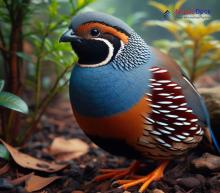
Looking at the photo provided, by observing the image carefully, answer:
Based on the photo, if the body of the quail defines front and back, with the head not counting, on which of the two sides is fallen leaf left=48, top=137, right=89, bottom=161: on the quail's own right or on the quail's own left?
on the quail's own right

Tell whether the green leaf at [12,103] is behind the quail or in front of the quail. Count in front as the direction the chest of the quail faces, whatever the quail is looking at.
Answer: in front

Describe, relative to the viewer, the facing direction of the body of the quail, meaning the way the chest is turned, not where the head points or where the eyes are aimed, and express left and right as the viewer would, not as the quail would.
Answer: facing the viewer and to the left of the viewer

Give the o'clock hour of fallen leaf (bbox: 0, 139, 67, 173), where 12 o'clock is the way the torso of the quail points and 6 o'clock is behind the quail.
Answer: The fallen leaf is roughly at 2 o'clock from the quail.
